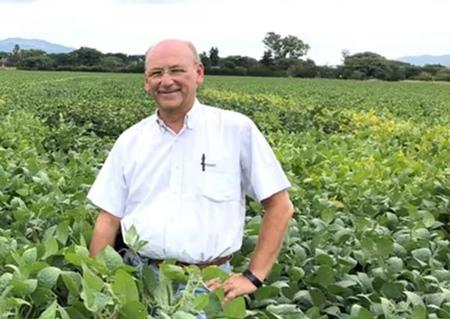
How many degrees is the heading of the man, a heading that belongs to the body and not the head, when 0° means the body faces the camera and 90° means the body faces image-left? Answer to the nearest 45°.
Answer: approximately 0°
